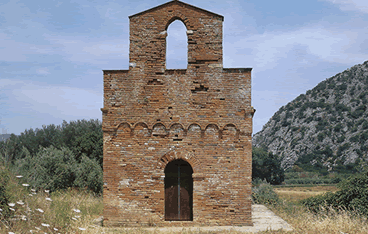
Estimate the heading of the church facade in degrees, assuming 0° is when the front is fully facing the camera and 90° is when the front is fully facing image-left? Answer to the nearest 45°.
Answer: approximately 0°

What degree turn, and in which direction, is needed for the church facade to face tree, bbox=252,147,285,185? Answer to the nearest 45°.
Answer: approximately 180°

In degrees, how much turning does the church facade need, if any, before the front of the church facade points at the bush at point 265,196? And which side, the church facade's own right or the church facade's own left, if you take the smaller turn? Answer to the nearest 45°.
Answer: approximately 135° to the church facade's own left

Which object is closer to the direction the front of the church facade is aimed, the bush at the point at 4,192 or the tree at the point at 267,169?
the bush

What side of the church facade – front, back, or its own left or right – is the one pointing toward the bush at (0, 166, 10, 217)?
right

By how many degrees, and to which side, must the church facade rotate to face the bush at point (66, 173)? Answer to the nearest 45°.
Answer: approximately 135° to its right
